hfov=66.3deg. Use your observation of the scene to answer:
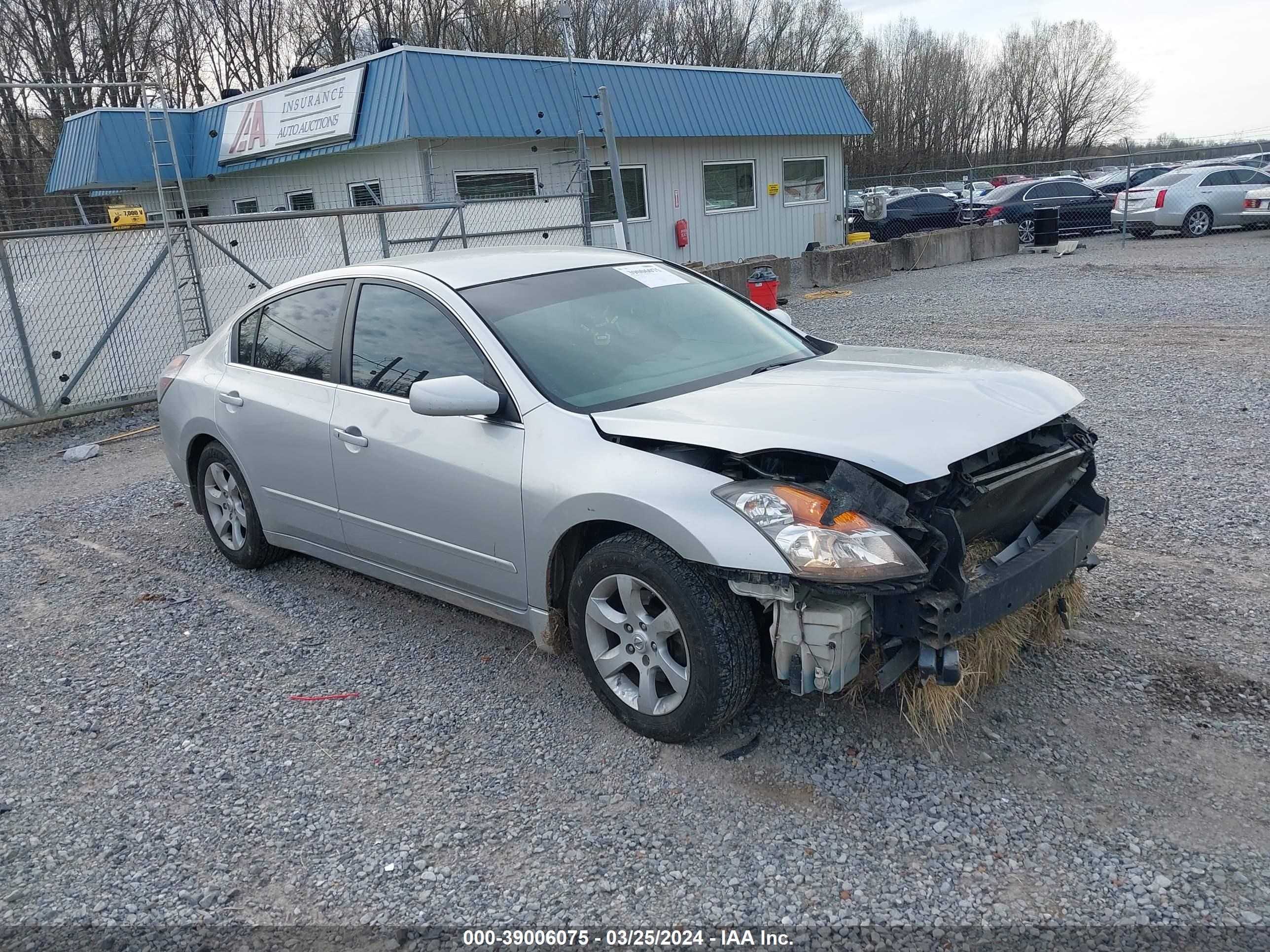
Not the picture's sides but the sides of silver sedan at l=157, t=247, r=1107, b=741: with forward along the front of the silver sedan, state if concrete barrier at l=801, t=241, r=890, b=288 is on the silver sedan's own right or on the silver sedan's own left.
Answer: on the silver sedan's own left

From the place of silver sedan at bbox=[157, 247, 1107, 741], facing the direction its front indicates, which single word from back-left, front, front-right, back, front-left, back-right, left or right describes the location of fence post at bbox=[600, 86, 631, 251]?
back-left

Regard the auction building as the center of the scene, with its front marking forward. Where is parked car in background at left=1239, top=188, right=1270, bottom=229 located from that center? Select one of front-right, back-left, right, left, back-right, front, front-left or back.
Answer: back-left

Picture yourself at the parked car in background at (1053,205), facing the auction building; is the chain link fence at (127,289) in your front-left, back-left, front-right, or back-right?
front-left

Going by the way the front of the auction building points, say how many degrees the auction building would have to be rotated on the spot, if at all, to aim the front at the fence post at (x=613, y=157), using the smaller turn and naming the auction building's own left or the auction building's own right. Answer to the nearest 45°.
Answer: approximately 45° to the auction building's own left

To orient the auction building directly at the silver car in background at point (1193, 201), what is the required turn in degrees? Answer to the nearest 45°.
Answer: approximately 135° to its left

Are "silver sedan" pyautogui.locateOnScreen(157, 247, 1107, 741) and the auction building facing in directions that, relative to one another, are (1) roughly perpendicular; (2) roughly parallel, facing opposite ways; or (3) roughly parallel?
roughly perpendicular

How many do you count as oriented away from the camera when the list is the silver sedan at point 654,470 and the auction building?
0

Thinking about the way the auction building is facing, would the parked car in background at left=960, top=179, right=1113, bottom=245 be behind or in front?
behind

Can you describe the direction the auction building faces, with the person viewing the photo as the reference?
facing the viewer and to the left of the viewer

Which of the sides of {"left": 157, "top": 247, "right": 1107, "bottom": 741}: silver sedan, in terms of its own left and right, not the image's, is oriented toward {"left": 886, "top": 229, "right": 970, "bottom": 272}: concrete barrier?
left

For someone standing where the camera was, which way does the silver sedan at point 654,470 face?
facing the viewer and to the right of the viewer
